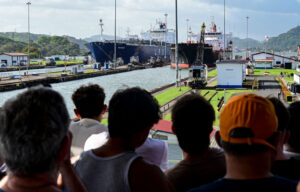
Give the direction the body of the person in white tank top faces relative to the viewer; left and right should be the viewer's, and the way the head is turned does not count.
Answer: facing away from the viewer and to the right of the viewer

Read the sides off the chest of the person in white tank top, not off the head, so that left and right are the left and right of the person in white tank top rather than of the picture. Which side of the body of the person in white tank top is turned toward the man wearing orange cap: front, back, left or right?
right

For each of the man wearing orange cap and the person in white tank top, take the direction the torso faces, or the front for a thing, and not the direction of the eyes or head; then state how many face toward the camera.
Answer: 0

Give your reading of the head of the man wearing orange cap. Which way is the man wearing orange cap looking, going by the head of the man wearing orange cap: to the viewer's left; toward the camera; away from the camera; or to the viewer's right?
away from the camera

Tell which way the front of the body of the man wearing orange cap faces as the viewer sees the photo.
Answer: away from the camera
